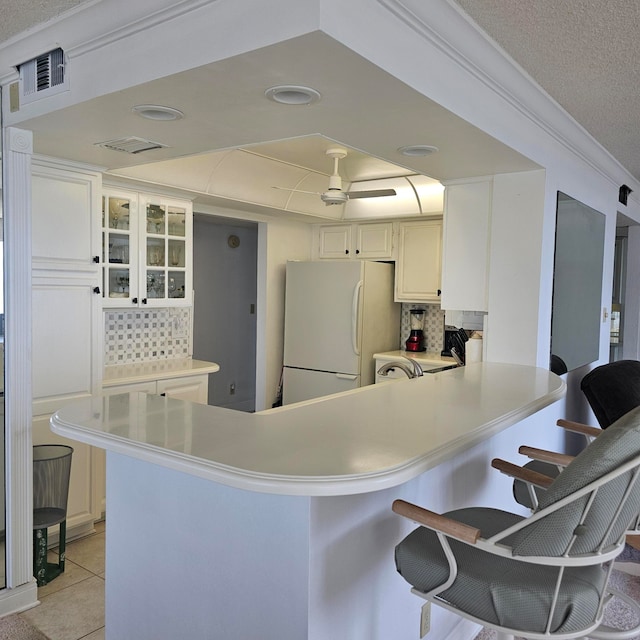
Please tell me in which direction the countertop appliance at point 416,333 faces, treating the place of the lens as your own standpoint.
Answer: facing the viewer and to the left of the viewer

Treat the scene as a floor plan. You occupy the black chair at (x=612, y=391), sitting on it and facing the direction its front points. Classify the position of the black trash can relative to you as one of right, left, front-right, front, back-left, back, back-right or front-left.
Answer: left

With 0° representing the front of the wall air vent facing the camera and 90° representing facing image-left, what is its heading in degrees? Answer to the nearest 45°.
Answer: approximately 45°

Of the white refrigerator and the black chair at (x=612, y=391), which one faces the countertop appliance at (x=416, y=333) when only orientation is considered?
the black chair

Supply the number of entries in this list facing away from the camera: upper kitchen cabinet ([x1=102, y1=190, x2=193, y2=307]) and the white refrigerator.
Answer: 0

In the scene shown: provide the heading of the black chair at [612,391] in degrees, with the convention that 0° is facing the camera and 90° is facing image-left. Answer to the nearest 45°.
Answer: approximately 135°

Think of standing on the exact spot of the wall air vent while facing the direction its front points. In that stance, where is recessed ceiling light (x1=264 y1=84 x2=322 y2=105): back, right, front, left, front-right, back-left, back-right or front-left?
left

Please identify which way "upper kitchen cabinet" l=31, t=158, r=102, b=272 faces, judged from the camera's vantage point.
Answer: facing the viewer and to the right of the viewer

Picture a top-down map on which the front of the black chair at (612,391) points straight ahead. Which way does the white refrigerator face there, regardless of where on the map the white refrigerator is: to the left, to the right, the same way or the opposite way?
to the left
